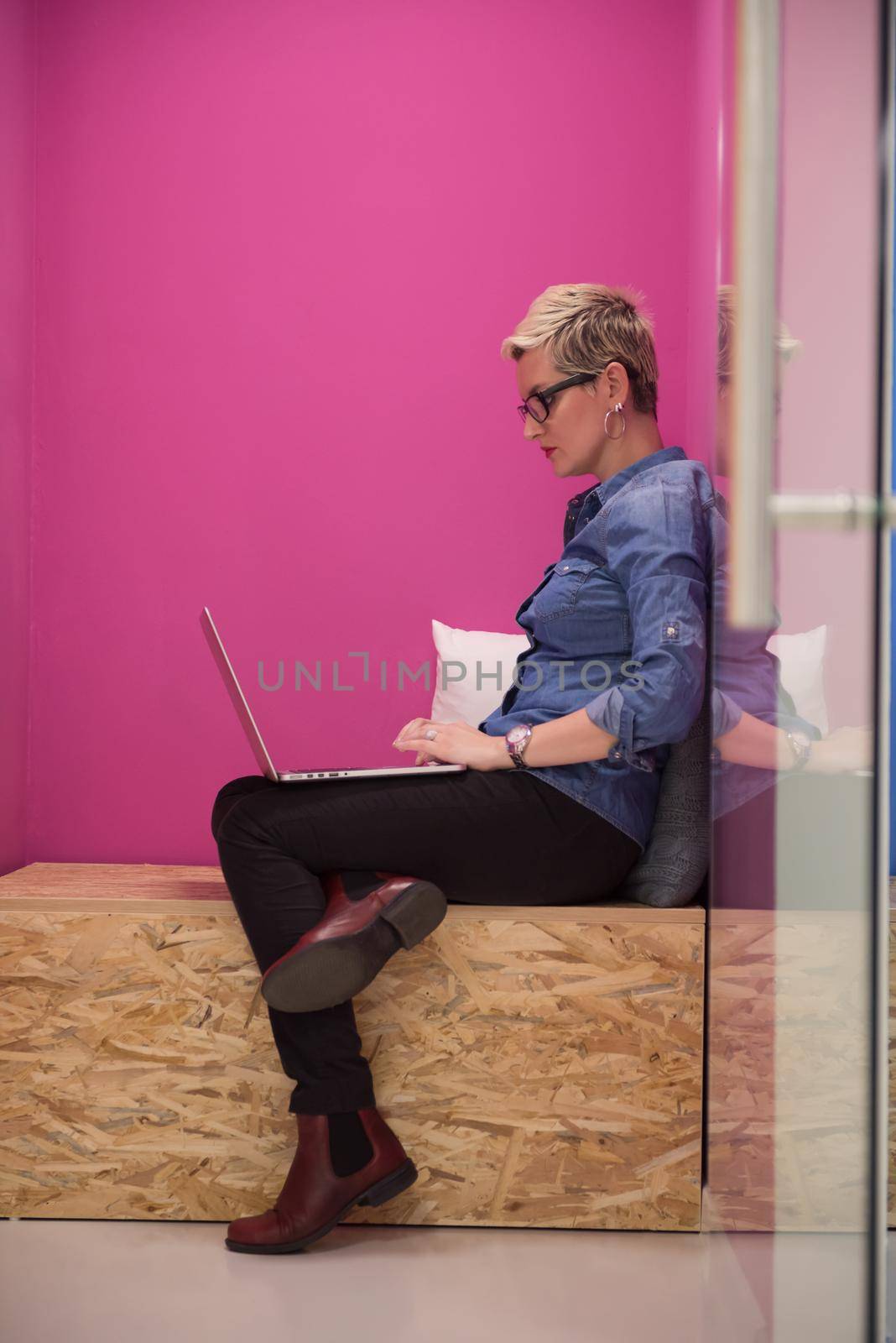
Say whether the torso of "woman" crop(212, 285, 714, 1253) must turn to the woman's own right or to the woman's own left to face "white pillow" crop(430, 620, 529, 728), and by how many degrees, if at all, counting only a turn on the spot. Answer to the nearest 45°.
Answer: approximately 90° to the woman's own right

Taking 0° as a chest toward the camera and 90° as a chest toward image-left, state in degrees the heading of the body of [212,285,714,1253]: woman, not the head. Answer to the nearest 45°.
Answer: approximately 90°
